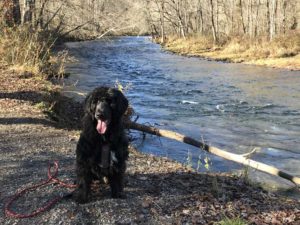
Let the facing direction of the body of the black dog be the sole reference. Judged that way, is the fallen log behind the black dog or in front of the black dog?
behind

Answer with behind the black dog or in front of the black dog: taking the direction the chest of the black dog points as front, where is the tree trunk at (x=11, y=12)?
behind

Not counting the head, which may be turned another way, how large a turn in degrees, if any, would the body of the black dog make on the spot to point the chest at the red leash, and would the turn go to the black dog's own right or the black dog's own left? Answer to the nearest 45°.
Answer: approximately 90° to the black dog's own right

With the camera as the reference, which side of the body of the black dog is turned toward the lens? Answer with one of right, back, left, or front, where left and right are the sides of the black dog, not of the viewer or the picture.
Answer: front

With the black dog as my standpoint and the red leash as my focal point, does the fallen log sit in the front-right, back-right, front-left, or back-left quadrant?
back-right
